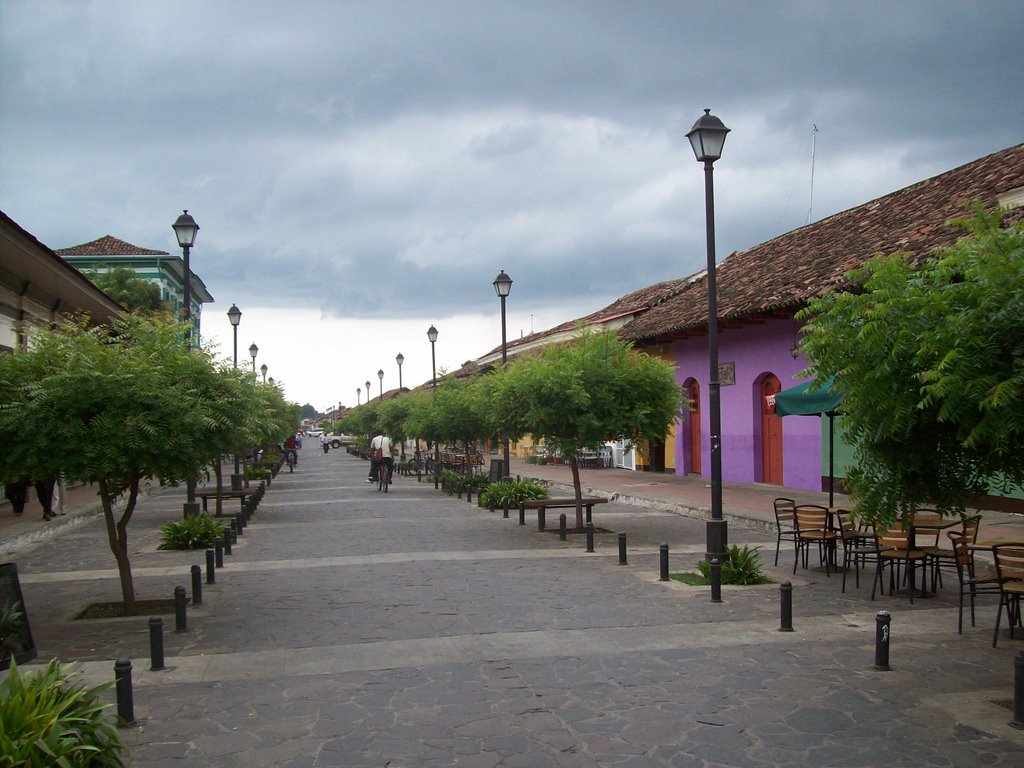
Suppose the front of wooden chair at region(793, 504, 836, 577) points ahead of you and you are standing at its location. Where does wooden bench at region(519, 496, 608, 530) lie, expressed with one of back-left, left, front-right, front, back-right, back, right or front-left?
left

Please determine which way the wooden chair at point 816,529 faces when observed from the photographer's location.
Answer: facing away from the viewer and to the right of the viewer

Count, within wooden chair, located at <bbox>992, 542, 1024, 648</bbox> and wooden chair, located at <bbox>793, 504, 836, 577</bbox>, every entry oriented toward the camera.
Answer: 0

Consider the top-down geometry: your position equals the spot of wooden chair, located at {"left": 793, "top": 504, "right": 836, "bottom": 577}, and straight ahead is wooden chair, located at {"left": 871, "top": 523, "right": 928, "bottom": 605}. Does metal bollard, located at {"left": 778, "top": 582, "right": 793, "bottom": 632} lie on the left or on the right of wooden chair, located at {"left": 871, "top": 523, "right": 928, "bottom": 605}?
right

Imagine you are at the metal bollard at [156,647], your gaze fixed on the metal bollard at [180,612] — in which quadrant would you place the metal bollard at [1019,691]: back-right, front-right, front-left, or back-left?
back-right

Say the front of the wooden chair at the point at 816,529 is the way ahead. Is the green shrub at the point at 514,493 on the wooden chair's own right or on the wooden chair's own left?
on the wooden chair's own left
